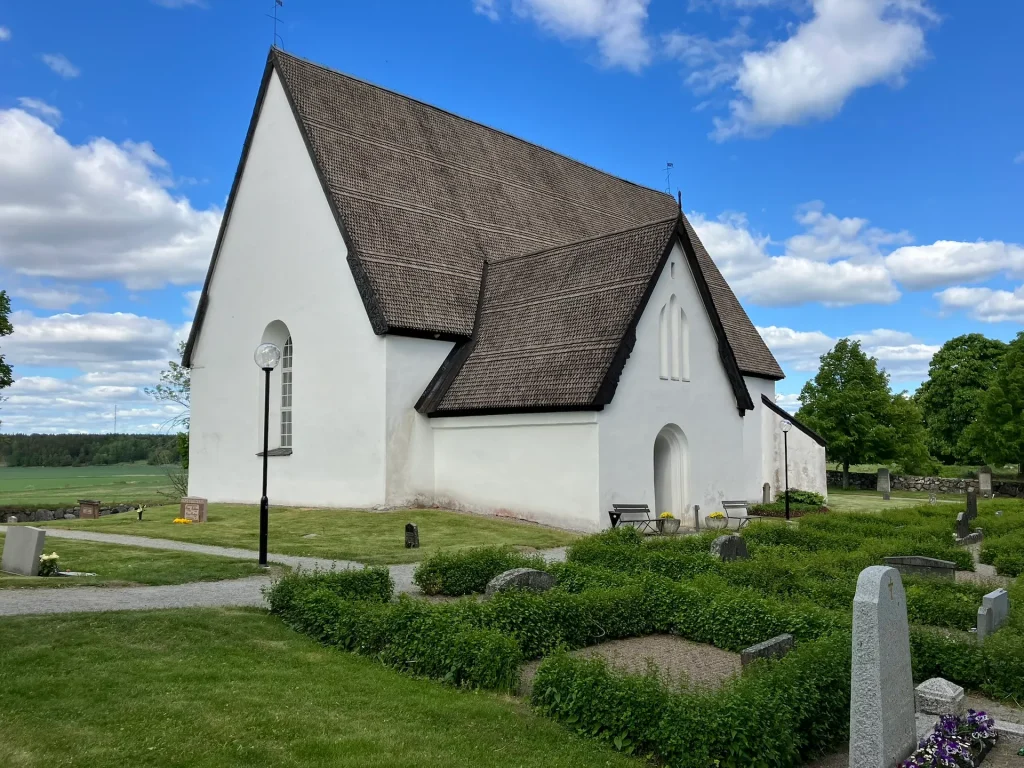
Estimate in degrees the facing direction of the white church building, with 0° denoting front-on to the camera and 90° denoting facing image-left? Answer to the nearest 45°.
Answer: approximately 315°

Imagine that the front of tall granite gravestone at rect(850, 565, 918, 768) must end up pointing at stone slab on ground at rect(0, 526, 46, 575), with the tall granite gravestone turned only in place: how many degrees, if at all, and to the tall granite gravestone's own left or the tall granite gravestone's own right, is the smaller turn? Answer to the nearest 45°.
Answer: approximately 135° to the tall granite gravestone's own right

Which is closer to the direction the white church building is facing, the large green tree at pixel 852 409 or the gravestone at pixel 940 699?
the gravestone

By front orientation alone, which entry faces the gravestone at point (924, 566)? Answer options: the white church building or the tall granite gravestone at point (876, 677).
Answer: the white church building

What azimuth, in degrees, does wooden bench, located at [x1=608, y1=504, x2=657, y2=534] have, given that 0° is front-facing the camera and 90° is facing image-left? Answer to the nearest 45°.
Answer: approximately 315°

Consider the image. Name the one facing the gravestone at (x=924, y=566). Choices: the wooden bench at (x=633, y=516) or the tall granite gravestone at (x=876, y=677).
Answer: the wooden bench

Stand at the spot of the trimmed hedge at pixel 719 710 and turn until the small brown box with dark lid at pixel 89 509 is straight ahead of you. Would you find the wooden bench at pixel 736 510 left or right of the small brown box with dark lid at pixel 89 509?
right

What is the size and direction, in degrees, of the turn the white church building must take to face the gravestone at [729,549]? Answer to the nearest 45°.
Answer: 0° — it already faces it

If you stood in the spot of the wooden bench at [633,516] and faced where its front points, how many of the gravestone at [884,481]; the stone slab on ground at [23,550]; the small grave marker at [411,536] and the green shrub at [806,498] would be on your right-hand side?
2
